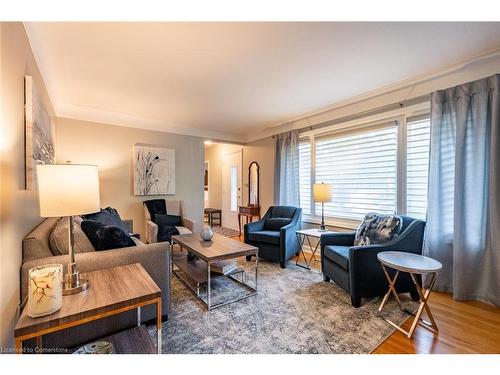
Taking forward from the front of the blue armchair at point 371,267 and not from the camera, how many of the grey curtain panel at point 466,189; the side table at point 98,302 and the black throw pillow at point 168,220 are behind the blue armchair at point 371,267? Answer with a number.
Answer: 1

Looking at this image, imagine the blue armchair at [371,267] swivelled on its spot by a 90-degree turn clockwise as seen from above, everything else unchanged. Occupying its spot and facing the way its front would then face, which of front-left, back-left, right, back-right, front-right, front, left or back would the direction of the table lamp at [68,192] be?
left

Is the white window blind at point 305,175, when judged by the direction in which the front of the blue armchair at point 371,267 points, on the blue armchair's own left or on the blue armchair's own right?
on the blue armchair's own right

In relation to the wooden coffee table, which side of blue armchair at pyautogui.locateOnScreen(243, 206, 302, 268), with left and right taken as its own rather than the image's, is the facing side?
front

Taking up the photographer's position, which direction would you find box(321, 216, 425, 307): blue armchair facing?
facing the viewer and to the left of the viewer

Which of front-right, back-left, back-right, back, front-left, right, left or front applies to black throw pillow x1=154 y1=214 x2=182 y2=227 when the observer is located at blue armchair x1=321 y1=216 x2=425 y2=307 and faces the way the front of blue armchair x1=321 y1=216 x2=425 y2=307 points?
front-right

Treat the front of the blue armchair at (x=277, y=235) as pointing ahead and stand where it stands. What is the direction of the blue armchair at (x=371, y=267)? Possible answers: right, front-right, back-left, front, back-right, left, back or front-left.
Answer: left

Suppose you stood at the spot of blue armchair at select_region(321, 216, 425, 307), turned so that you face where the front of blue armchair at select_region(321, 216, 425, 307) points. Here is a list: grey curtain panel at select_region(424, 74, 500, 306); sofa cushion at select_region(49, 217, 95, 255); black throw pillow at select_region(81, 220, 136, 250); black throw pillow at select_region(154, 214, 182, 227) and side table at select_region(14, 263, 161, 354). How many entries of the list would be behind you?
1

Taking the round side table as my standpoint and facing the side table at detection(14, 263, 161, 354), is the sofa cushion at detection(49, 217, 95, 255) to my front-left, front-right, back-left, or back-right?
front-right

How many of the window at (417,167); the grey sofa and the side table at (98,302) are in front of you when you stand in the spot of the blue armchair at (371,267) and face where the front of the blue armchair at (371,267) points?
2

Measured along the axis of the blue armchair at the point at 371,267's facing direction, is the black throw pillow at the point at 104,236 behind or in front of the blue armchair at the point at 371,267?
in front

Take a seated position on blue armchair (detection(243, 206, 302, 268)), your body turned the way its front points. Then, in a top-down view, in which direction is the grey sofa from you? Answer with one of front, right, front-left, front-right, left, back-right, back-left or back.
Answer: front

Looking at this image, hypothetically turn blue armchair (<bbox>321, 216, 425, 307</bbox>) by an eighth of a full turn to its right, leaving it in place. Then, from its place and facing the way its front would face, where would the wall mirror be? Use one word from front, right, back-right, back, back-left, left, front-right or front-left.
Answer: front-right

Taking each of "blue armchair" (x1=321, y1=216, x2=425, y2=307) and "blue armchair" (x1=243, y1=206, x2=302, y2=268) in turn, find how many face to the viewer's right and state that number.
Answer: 0
